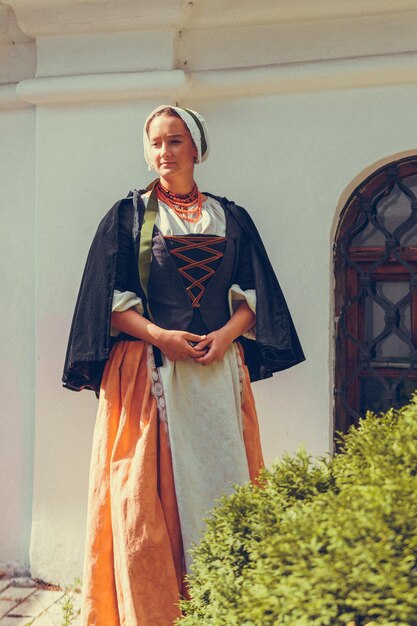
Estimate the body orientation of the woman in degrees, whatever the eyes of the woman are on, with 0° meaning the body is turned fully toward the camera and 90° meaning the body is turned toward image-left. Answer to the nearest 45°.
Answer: approximately 0°

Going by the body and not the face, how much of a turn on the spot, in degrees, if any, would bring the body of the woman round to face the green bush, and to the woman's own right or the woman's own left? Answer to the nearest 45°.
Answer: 0° — they already face it

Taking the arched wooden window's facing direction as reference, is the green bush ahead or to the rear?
ahead
